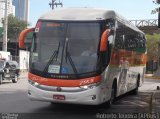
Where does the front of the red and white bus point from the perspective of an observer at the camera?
facing the viewer and to the left of the viewer
